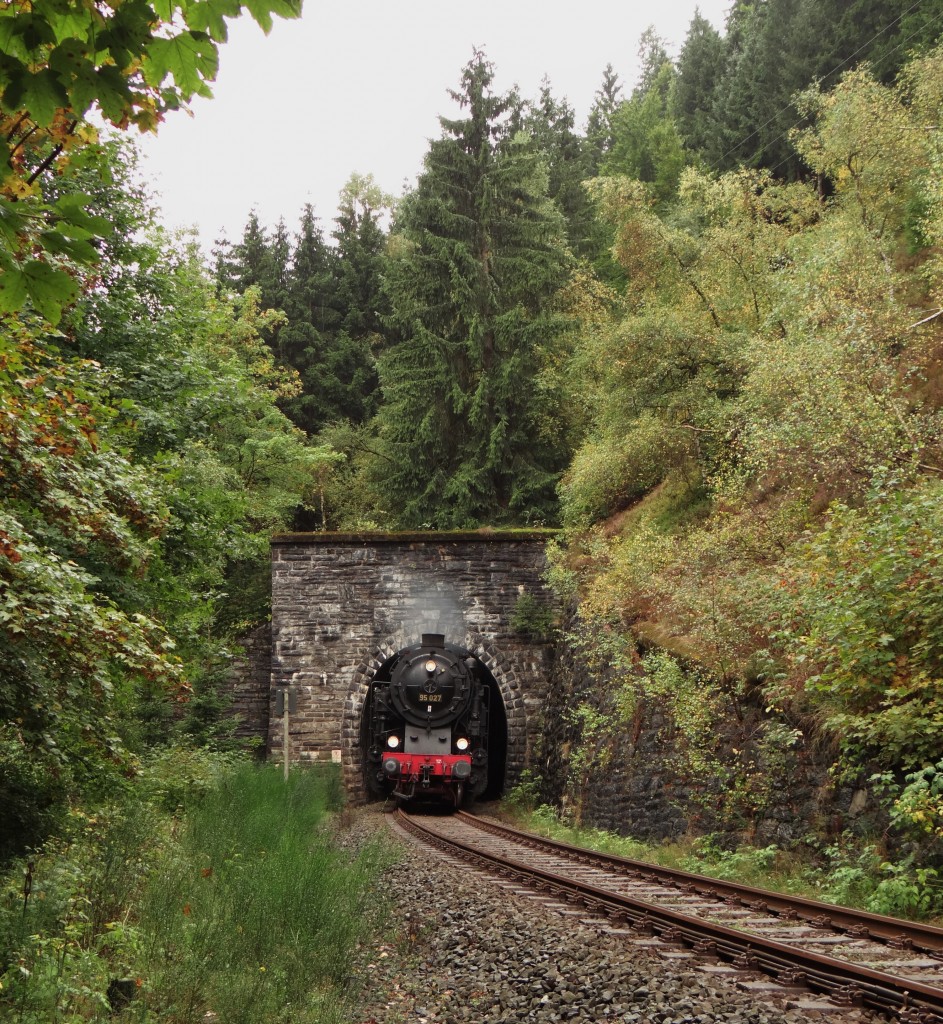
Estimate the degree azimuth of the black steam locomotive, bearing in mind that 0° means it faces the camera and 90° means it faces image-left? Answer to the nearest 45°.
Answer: approximately 0°

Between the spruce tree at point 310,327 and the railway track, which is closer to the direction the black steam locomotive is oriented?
the railway track

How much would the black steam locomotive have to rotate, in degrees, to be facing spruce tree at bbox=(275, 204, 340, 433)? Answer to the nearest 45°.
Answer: approximately 180°

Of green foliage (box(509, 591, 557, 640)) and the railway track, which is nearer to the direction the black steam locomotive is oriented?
the railway track

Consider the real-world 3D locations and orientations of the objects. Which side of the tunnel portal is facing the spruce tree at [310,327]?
back

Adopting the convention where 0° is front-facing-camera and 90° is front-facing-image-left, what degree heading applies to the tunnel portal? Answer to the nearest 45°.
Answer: approximately 0°
